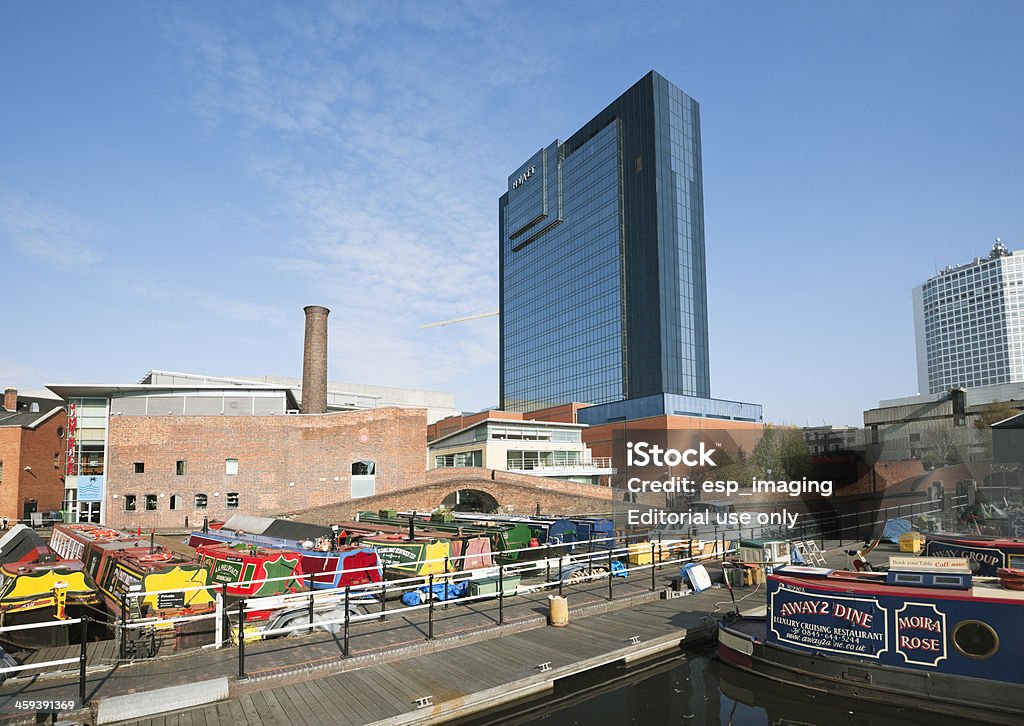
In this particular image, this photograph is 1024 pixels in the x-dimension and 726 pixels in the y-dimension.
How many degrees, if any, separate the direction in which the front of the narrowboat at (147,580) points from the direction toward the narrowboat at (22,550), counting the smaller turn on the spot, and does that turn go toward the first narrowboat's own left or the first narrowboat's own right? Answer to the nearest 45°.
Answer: approximately 45° to the first narrowboat's own right
